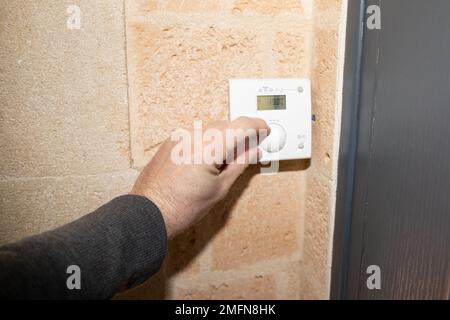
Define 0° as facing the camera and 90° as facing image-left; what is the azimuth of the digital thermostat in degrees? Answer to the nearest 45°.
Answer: approximately 0°
